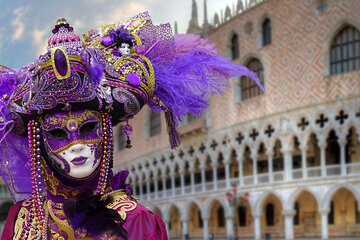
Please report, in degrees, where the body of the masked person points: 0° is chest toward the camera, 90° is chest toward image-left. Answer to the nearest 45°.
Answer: approximately 0°

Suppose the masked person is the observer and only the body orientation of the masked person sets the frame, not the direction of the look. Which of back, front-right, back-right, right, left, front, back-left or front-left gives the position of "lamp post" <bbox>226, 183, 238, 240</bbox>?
back
